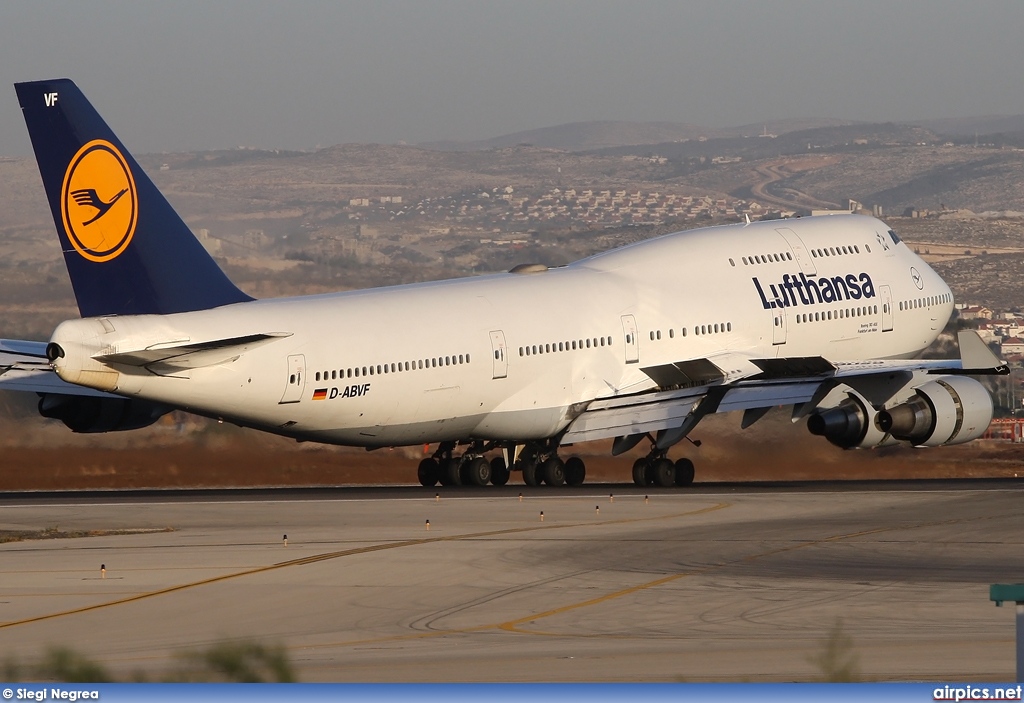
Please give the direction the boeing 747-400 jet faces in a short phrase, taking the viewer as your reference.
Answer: facing away from the viewer and to the right of the viewer

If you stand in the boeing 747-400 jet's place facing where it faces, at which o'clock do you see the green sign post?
The green sign post is roughly at 4 o'clock from the boeing 747-400 jet.
